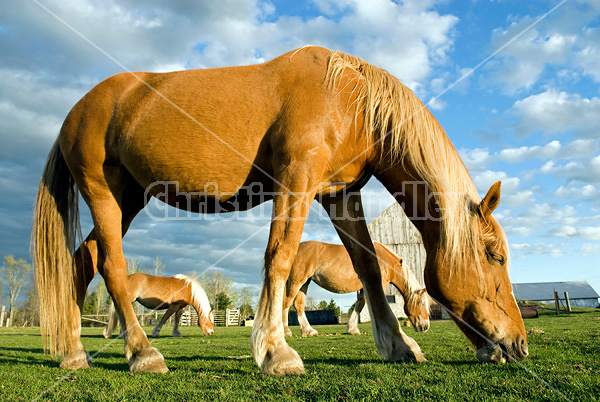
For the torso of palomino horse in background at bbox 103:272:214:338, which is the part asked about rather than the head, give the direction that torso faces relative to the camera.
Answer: to the viewer's right

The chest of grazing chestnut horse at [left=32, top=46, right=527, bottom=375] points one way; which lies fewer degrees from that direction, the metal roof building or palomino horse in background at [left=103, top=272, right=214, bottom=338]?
the metal roof building

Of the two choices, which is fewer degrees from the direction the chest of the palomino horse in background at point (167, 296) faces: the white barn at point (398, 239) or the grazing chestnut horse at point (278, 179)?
the white barn

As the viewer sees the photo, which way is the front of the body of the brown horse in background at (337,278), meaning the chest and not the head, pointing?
to the viewer's right

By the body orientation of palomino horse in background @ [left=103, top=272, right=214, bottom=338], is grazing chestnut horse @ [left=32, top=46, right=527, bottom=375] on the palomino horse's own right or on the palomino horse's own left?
on the palomino horse's own right

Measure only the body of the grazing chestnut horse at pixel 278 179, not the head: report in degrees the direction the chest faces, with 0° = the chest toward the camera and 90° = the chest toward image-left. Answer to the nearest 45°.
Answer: approximately 270°

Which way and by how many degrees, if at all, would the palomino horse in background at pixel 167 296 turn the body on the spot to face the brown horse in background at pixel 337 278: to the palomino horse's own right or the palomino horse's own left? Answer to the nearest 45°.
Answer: approximately 45° to the palomino horse's own right
